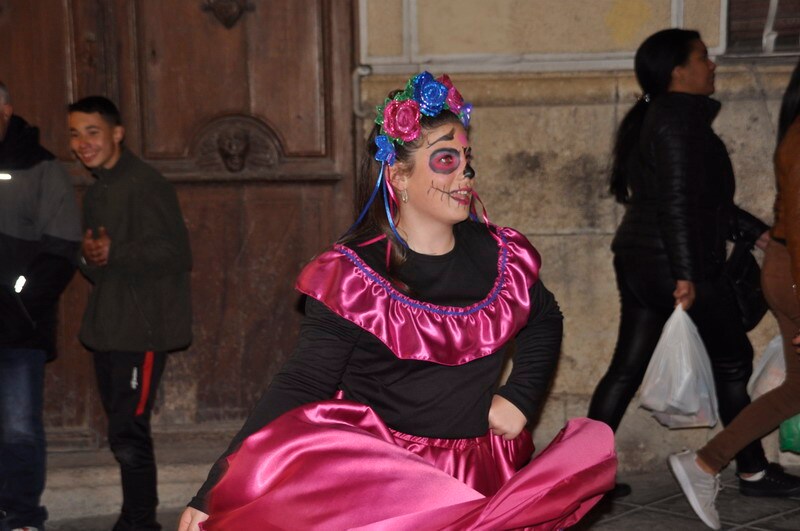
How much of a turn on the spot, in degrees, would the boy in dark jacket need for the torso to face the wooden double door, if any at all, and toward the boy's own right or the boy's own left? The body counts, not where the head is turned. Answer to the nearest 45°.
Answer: approximately 180°

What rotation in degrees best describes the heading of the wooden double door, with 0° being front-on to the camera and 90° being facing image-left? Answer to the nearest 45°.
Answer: approximately 0°

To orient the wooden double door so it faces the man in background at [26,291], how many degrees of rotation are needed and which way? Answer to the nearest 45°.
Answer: approximately 45° to its right

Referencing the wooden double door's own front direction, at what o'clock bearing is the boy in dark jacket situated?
The boy in dark jacket is roughly at 1 o'clock from the wooden double door.

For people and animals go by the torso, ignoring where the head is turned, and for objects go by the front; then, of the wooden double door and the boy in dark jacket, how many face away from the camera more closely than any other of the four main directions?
0
